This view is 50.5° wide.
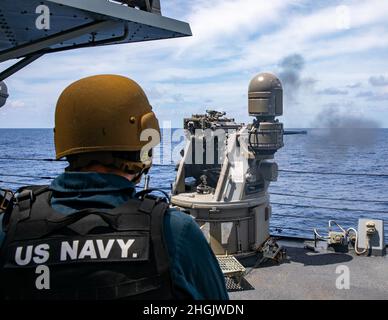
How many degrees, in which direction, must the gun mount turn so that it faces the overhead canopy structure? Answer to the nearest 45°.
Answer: approximately 135° to its right

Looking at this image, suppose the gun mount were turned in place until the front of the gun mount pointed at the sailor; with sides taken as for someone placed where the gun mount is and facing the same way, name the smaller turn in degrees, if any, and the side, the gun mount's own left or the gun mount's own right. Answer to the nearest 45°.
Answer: approximately 135° to the gun mount's own right

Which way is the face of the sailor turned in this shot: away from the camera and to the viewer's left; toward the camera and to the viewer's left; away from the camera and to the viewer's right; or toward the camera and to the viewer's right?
away from the camera and to the viewer's right

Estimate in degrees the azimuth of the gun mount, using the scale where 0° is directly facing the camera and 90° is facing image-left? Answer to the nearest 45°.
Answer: approximately 225°
